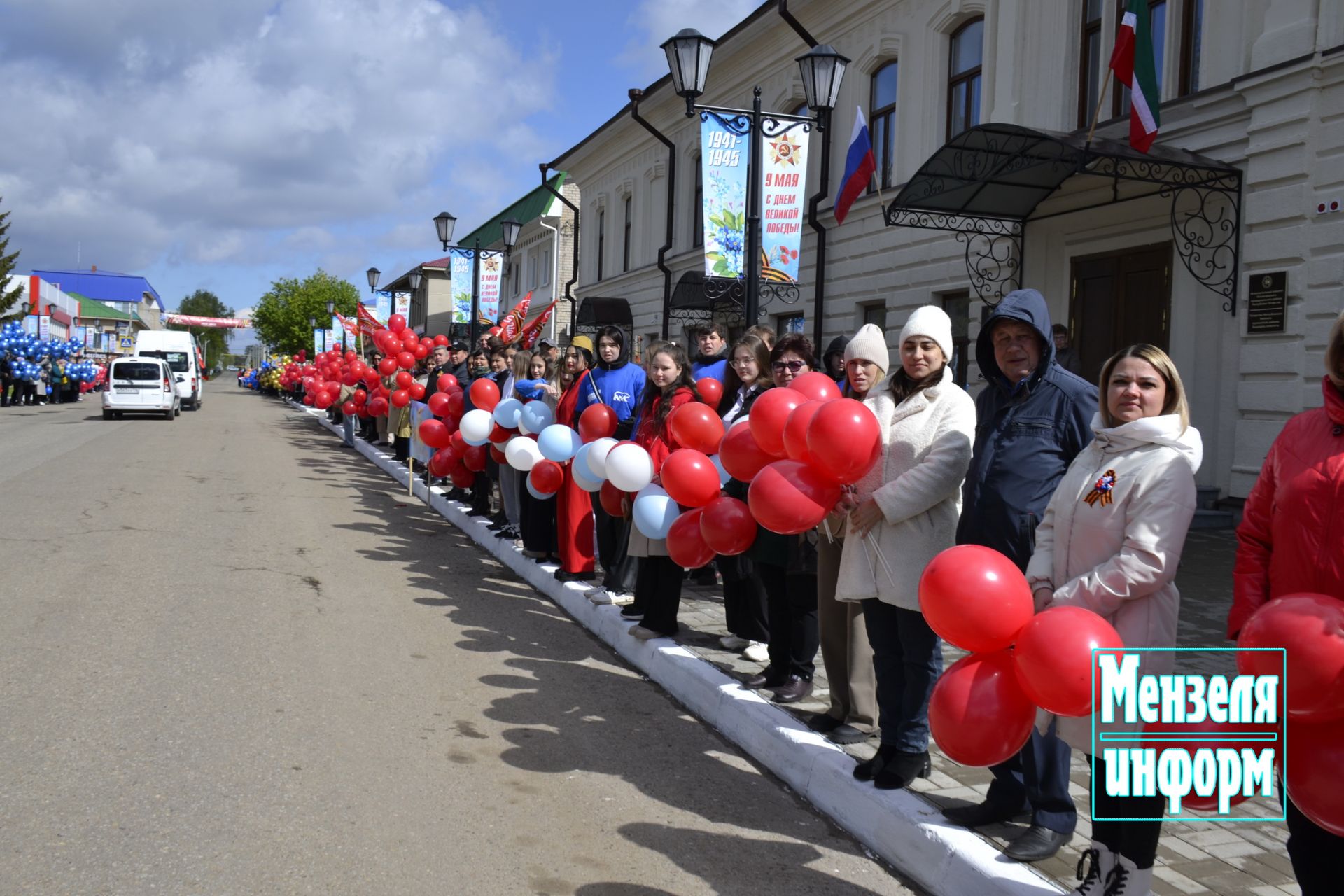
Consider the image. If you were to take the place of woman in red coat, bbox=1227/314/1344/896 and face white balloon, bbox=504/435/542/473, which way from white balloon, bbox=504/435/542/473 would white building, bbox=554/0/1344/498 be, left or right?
right

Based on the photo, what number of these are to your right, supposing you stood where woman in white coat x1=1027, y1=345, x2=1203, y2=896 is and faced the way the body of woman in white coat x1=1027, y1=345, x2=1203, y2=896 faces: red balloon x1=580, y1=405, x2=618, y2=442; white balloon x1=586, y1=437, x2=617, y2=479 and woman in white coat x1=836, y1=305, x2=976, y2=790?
3

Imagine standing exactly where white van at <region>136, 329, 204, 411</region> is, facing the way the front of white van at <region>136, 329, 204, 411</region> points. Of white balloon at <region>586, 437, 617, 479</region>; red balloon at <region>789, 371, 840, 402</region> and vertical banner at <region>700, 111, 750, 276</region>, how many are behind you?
3

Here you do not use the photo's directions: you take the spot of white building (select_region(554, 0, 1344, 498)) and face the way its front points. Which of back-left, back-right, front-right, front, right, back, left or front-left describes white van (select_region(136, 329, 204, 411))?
right

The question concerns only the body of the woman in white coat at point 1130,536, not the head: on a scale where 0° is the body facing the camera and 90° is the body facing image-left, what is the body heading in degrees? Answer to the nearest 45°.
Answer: approximately 45°

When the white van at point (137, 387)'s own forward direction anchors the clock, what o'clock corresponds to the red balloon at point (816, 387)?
The red balloon is roughly at 6 o'clock from the white van.

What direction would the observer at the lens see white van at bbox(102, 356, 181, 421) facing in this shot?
facing away from the viewer

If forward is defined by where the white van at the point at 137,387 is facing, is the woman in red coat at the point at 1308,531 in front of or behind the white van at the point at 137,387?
behind

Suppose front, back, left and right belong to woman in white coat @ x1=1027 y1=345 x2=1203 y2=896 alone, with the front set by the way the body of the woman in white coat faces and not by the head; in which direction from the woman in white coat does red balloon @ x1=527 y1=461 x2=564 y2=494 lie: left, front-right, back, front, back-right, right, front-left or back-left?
right
